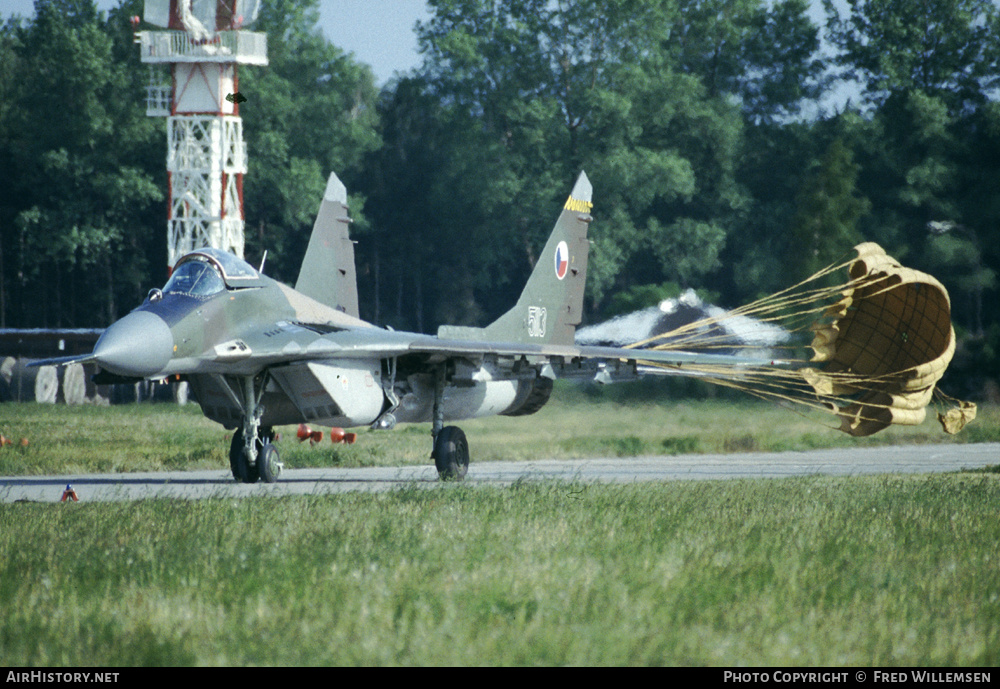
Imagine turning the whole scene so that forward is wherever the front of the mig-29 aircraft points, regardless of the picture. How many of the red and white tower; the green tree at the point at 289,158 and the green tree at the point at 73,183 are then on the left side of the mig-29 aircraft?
0

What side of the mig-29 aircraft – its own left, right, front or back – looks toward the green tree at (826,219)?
back

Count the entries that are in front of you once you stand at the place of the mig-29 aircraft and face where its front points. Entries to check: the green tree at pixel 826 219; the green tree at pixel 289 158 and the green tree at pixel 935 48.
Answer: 0

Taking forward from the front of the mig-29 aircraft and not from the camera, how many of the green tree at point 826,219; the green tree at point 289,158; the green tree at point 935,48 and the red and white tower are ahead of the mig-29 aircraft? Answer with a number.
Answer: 0

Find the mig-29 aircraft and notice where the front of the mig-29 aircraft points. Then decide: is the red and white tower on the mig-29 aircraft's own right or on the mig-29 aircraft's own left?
on the mig-29 aircraft's own right

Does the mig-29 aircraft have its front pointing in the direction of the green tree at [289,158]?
no

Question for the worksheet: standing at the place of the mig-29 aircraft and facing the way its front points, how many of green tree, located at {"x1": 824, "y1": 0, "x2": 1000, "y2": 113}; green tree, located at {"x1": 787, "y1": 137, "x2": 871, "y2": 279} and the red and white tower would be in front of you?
0

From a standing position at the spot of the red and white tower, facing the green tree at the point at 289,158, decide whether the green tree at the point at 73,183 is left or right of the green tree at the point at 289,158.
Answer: left

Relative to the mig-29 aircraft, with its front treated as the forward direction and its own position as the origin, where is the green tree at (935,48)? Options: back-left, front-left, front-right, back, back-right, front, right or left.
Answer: back

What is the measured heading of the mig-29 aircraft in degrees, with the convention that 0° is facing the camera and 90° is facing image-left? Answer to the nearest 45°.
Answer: approximately 45°

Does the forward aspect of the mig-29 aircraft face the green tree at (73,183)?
no

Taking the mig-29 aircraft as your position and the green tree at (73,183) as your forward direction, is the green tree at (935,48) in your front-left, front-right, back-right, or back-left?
front-right
